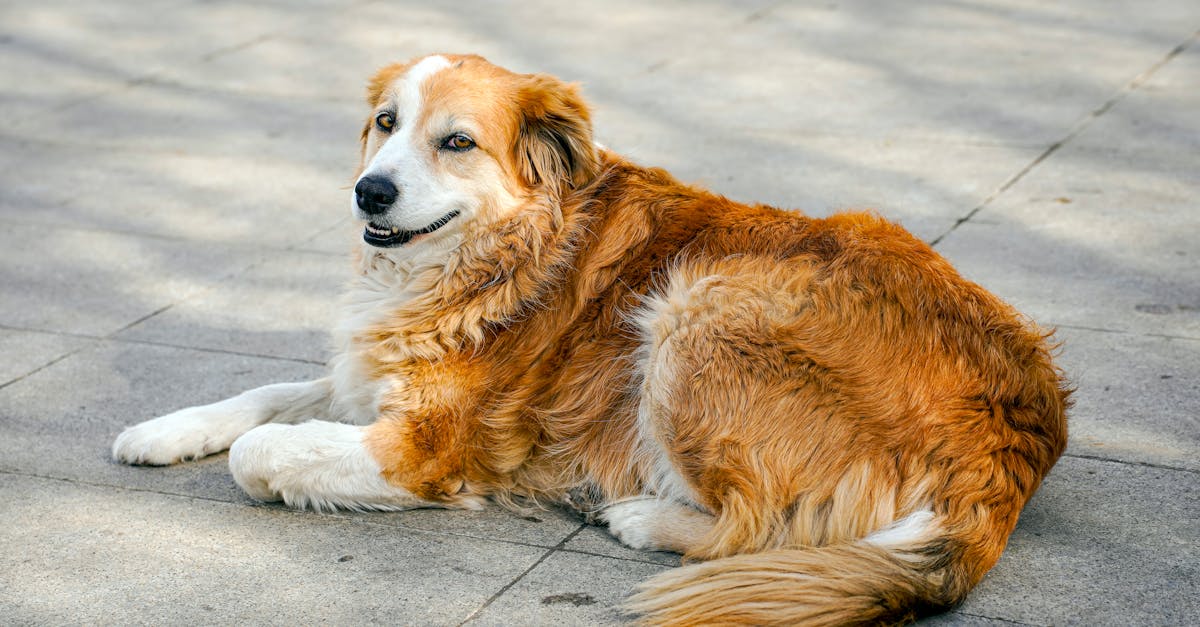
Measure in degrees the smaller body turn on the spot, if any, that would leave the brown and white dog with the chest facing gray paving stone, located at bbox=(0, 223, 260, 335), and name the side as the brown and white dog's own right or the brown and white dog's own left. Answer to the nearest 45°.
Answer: approximately 45° to the brown and white dog's own right

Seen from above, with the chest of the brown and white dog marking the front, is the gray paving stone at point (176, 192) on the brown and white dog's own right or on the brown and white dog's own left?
on the brown and white dog's own right

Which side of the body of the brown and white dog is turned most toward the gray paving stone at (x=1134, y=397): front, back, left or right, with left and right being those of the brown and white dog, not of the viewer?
back

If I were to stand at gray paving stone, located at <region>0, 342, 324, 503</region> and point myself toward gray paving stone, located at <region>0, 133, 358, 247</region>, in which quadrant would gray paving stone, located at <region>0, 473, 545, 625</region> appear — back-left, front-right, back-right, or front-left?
back-right

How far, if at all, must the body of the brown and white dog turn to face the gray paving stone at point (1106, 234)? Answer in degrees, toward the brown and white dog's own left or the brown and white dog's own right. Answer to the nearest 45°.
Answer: approximately 135° to the brown and white dog's own right

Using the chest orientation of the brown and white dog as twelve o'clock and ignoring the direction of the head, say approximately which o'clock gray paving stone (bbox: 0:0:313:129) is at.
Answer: The gray paving stone is roughly at 2 o'clock from the brown and white dog.

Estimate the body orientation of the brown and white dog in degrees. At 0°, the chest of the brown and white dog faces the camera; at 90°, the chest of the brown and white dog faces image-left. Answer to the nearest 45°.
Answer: approximately 90°
